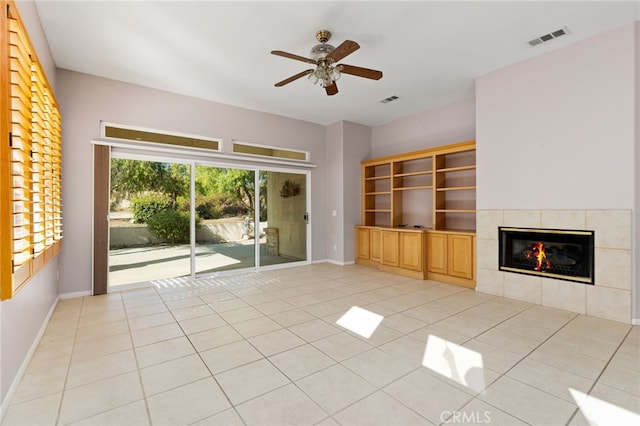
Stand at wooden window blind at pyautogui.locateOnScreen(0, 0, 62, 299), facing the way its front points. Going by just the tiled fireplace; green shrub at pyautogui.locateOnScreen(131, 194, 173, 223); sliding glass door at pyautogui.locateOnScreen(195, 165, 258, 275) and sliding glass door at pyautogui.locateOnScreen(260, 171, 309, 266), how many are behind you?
0

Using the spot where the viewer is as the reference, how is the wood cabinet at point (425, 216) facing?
facing the viewer and to the left of the viewer

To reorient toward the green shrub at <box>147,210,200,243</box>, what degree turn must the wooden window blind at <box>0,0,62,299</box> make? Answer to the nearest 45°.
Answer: approximately 45° to its left

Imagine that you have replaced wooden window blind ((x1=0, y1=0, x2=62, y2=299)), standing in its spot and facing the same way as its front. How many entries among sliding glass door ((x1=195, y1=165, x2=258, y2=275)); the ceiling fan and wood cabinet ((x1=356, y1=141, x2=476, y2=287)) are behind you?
0

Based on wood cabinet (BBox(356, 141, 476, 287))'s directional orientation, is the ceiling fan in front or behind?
in front

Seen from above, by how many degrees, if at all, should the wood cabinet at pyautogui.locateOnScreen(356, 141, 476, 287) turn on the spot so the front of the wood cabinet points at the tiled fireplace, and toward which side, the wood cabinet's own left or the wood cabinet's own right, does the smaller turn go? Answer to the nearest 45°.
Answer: approximately 90° to the wood cabinet's own left

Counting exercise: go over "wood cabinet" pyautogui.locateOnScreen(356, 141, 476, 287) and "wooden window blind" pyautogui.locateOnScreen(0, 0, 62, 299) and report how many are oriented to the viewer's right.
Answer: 1

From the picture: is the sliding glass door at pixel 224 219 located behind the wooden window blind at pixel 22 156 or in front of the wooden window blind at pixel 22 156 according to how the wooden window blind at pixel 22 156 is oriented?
in front

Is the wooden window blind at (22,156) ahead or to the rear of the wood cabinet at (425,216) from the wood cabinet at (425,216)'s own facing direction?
ahead

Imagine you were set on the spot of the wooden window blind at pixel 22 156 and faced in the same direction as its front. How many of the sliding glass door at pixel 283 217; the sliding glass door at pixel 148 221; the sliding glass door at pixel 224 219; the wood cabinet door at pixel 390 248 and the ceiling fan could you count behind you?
0

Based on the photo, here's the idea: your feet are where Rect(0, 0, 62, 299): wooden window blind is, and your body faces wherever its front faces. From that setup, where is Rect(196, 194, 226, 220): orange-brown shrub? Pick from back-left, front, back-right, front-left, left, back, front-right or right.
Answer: front-left

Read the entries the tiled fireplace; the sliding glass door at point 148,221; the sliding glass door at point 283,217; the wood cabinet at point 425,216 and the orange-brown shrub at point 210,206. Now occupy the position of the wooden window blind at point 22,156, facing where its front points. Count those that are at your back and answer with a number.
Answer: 0

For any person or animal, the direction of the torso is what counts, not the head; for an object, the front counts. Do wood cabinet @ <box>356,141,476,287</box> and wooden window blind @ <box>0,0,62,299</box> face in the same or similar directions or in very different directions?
very different directions

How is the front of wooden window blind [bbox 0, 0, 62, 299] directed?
to the viewer's right

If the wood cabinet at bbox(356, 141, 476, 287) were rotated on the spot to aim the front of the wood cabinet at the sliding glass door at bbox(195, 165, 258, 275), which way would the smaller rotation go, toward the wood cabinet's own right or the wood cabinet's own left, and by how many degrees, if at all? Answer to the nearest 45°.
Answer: approximately 45° to the wood cabinet's own right

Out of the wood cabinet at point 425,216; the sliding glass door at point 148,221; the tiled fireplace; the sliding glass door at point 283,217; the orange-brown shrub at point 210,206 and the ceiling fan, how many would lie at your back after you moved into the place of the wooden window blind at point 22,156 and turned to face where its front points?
0
